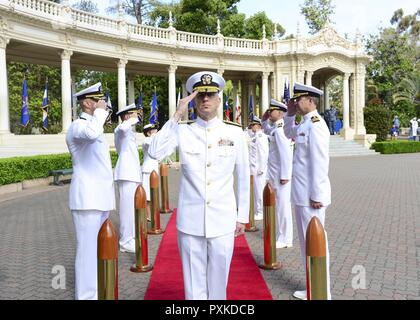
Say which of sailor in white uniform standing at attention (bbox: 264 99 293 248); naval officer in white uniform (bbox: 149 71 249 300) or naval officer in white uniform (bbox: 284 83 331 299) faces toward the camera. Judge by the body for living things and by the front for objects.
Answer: naval officer in white uniform (bbox: 149 71 249 300)

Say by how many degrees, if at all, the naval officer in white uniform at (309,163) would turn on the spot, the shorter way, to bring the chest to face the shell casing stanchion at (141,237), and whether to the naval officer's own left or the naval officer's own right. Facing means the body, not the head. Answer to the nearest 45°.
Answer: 0° — they already face it

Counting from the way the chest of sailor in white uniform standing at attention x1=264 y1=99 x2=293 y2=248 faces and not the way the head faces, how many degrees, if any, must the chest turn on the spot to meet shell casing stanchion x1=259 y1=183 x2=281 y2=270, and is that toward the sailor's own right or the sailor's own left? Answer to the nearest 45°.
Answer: approximately 90° to the sailor's own left

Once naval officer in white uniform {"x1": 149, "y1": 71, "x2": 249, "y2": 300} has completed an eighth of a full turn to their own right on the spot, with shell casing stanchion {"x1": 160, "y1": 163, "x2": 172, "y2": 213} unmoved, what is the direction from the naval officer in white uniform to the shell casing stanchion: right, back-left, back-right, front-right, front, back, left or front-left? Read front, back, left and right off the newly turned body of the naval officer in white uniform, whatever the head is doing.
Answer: back-right

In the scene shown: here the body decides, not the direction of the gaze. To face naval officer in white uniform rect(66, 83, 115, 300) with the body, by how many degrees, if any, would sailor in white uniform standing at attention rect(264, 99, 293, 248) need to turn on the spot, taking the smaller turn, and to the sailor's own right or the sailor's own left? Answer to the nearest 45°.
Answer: approximately 45° to the sailor's own left

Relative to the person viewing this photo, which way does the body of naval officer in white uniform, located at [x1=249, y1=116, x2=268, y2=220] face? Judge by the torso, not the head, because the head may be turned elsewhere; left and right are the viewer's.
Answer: facing the viewer and to the left of the viewer

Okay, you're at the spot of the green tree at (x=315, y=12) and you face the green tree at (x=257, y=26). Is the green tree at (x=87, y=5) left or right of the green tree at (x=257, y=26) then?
right

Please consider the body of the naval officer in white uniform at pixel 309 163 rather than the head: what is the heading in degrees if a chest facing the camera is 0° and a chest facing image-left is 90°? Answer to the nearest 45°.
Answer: approximately 90°

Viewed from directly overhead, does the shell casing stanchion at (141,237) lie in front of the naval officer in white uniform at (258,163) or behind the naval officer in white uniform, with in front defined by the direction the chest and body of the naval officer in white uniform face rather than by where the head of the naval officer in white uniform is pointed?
in front

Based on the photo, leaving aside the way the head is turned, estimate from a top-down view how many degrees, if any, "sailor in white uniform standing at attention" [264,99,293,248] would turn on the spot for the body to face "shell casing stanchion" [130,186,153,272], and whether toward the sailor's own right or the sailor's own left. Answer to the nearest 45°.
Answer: approximately 45° to the sailor's own left

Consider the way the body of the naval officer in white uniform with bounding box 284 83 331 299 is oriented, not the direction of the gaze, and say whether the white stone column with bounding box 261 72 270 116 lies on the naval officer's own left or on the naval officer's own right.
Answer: on the naval officer's own right

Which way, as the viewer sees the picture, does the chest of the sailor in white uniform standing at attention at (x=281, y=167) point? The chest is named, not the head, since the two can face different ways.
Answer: to the viewer's left

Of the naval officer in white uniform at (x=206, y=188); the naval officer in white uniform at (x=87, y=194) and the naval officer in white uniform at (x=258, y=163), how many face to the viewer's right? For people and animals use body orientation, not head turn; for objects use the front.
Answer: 1

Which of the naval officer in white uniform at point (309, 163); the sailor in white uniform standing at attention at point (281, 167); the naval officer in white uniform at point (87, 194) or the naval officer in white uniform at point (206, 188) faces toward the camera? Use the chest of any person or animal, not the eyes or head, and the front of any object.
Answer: the naval officer in white uniform at point (206, 188)

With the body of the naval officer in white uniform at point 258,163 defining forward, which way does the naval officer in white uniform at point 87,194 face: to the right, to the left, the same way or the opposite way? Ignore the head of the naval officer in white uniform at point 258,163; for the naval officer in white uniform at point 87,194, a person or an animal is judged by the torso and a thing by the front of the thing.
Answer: the opposite way

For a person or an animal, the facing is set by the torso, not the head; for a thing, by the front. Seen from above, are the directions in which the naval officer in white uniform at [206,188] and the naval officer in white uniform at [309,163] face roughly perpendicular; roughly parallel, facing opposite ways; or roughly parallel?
roughly perpendicular
